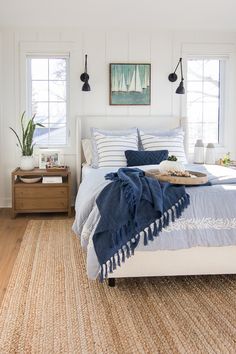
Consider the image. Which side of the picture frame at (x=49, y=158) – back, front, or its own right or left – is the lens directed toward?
front

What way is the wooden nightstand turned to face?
toward the camera

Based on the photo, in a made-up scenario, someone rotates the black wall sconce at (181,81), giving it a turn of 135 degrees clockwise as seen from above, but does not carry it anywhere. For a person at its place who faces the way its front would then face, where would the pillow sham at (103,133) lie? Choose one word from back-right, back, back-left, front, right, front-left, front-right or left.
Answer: left

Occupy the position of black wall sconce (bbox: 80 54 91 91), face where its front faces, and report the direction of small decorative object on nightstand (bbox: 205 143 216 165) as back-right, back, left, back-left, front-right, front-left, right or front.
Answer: left

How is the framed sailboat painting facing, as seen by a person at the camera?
facing the viewer

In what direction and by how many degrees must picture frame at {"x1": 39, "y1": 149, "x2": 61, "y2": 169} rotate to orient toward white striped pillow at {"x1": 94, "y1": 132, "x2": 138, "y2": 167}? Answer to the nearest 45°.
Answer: approximately 45° to its left

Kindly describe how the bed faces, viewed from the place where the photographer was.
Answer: facing the viewer

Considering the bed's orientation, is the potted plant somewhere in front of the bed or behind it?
behind

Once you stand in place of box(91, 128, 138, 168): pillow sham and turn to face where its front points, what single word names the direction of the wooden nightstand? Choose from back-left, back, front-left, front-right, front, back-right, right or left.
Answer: right

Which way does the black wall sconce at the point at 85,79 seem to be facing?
toward the camera

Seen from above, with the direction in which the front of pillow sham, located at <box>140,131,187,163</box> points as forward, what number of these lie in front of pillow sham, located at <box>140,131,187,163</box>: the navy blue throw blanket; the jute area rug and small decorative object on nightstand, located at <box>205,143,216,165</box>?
2

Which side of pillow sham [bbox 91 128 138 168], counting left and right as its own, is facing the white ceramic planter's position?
right

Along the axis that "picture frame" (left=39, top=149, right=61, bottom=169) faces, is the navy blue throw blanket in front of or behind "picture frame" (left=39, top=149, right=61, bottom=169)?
in front
